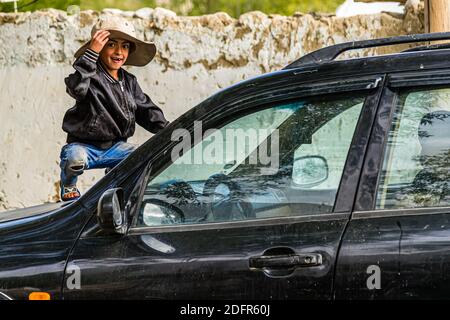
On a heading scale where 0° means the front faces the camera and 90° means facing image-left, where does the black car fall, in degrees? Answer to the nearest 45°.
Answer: approximately 90°

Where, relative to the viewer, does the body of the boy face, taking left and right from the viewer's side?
facing the viewer and to the right of the viewer

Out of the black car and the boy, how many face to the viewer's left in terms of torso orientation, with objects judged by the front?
1
